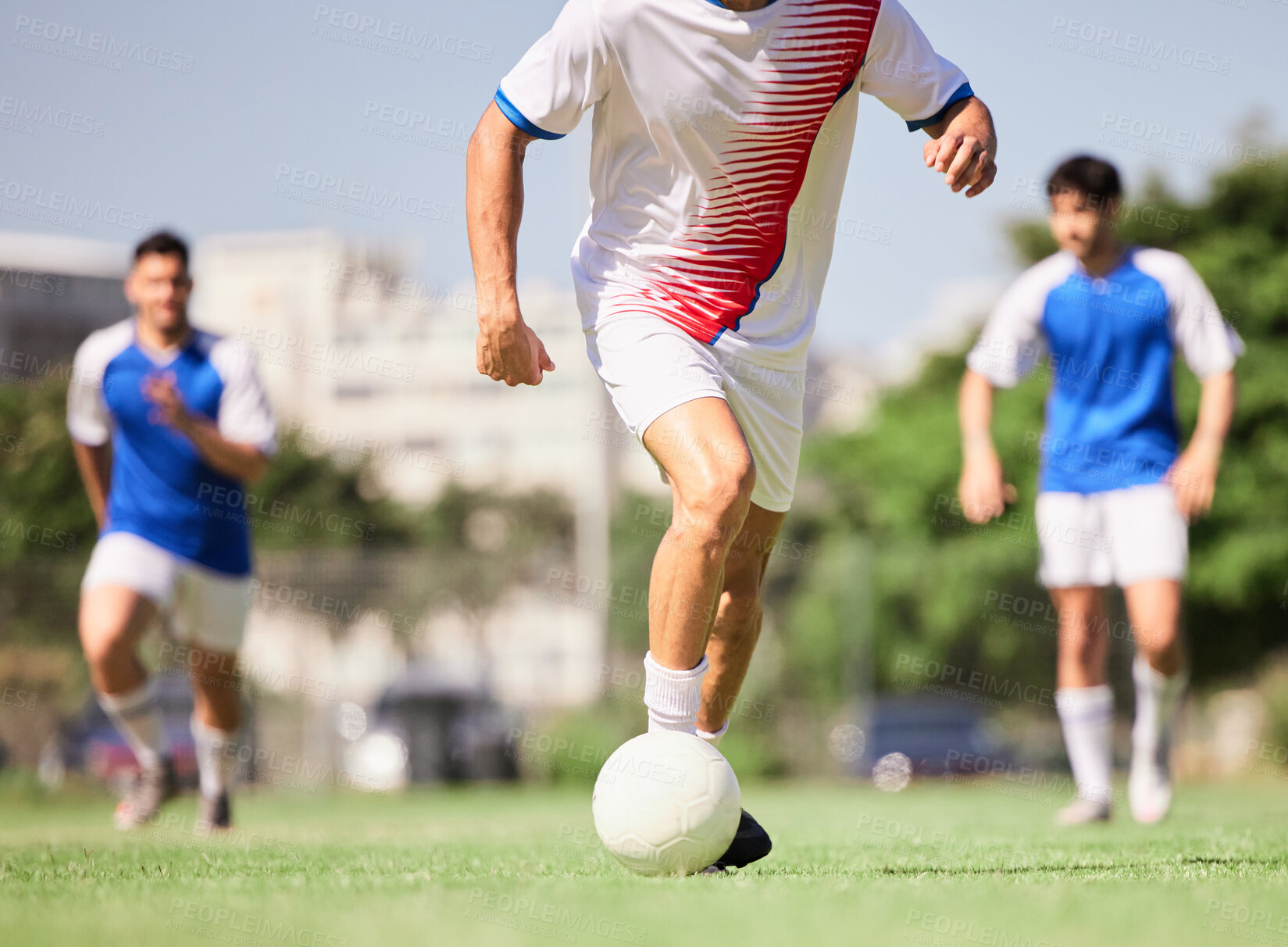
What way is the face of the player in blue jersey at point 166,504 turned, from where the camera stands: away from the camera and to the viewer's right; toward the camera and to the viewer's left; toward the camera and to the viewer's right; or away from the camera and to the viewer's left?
toward the camera and to the viewer's right

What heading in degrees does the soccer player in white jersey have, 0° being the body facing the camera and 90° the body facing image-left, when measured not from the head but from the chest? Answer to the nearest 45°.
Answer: approximately 0°

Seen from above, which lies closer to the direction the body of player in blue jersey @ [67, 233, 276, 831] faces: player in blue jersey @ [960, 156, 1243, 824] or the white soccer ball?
the white soccer ball

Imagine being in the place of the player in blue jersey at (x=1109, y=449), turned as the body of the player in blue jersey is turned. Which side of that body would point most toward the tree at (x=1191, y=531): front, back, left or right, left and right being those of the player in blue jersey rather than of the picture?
back

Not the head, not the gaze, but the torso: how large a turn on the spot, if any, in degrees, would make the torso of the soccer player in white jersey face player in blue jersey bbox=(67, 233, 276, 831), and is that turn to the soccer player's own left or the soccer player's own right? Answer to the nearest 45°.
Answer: approximately 135° to the soccer player's own right

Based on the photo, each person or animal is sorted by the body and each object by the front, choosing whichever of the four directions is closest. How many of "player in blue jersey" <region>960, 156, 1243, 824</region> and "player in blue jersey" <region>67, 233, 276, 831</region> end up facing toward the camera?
2

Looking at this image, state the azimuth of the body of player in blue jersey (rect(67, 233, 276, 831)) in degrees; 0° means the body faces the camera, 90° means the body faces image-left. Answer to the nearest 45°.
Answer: approximately 0°
